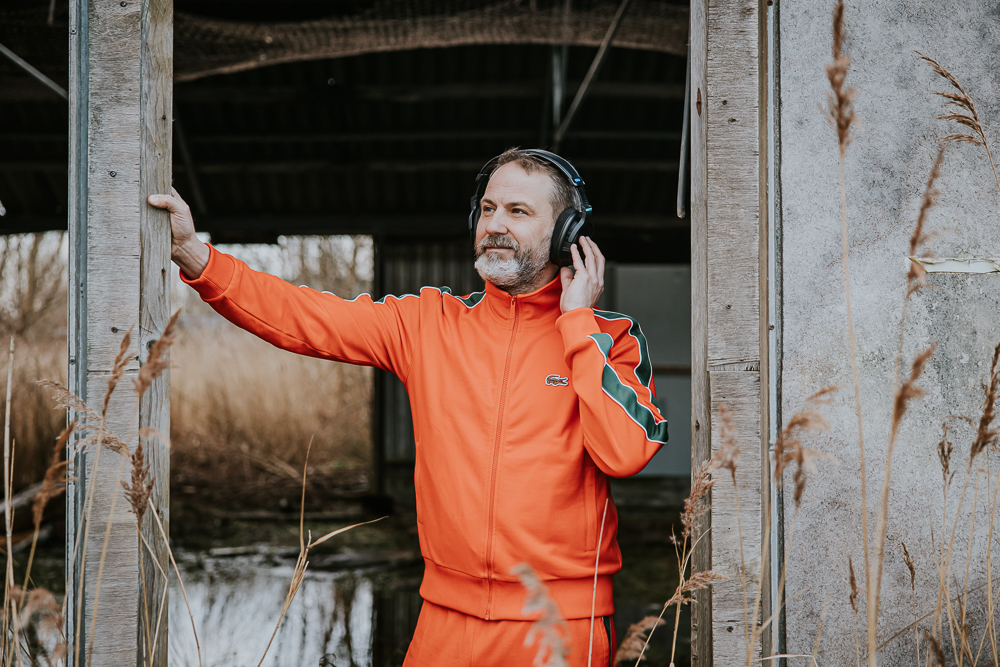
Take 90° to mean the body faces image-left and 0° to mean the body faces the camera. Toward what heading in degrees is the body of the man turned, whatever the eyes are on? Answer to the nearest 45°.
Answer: approximately 45°

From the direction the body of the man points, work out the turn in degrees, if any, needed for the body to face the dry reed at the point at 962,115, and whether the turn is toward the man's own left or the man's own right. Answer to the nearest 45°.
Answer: approximately 90° to the man's own left
